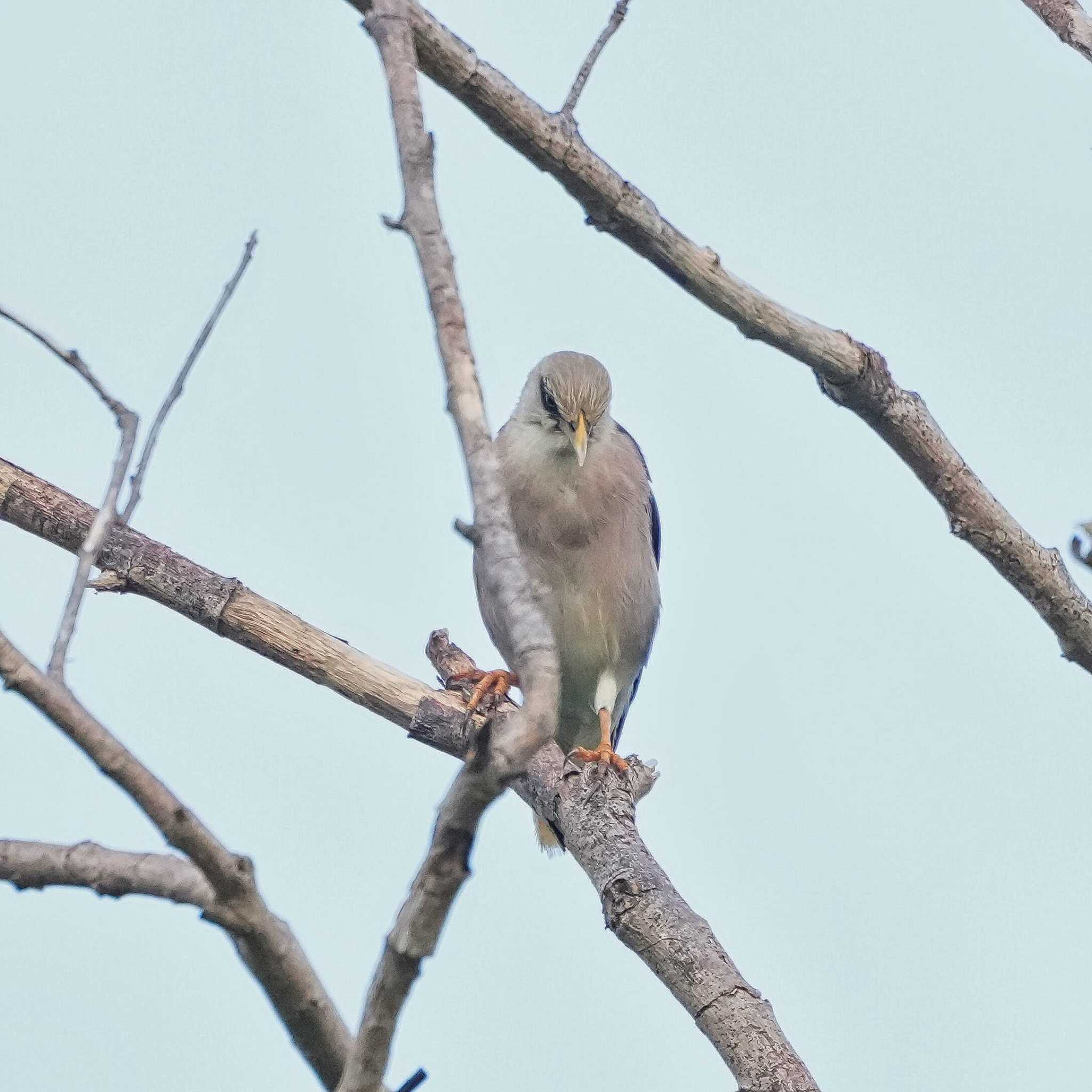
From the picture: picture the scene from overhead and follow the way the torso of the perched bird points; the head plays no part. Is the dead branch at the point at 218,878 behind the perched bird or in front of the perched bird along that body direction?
in front

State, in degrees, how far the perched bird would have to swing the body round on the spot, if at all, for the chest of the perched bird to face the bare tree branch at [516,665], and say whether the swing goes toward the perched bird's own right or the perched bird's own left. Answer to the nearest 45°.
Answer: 0° — it already faces it

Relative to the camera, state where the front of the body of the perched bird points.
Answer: toward the camera

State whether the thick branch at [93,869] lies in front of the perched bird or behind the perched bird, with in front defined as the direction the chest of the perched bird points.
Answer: in front
